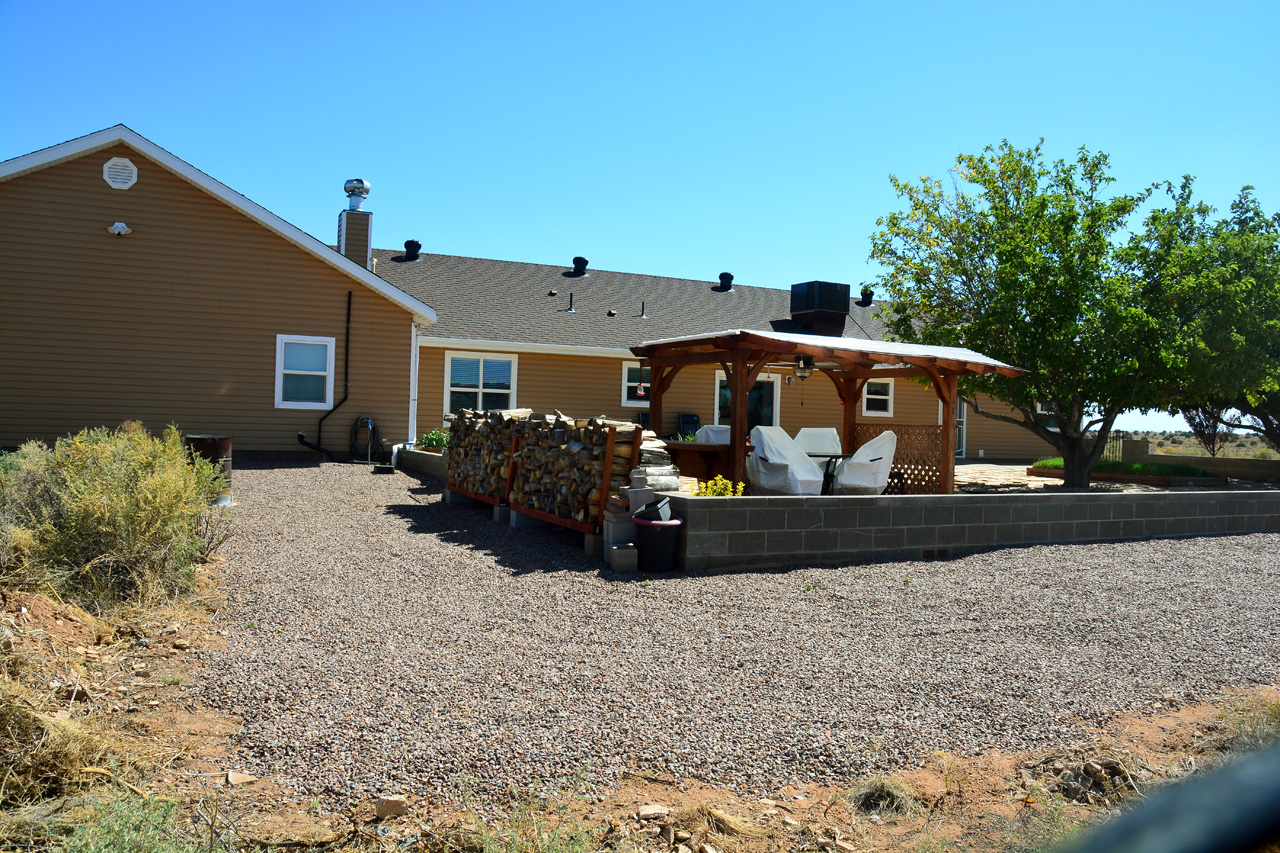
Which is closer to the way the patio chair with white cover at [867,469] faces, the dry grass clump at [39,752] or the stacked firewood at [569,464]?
the stacked firewood

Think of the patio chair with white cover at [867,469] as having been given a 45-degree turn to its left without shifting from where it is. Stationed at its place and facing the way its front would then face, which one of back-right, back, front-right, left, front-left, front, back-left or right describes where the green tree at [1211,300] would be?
back

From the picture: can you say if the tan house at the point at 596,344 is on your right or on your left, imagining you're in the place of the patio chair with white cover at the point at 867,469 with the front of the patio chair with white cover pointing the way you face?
on your right

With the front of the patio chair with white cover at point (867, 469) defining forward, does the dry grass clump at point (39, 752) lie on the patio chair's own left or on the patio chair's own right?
on the patio chair's own left

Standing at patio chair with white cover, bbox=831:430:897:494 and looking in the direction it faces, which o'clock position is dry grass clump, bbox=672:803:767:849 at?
The dry grass clump is roughly at 9 o'clock from the patio chair with white cover.

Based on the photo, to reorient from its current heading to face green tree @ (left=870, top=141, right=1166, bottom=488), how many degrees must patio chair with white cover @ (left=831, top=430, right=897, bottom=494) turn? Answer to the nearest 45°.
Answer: approximately 135° to its right

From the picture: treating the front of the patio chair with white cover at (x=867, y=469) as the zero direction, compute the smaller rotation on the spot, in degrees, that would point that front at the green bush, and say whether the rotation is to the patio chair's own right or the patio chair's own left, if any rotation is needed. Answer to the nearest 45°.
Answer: approximately 90° to the patio chair's own left

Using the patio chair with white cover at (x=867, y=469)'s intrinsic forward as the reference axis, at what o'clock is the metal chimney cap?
The metal chimney cap is roughly at 1 o'clock from the patio chair with white cover.

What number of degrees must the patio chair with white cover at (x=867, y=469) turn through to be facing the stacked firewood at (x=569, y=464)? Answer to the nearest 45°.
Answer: approximately 45° to its left

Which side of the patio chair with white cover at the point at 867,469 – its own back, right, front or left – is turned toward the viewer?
left
